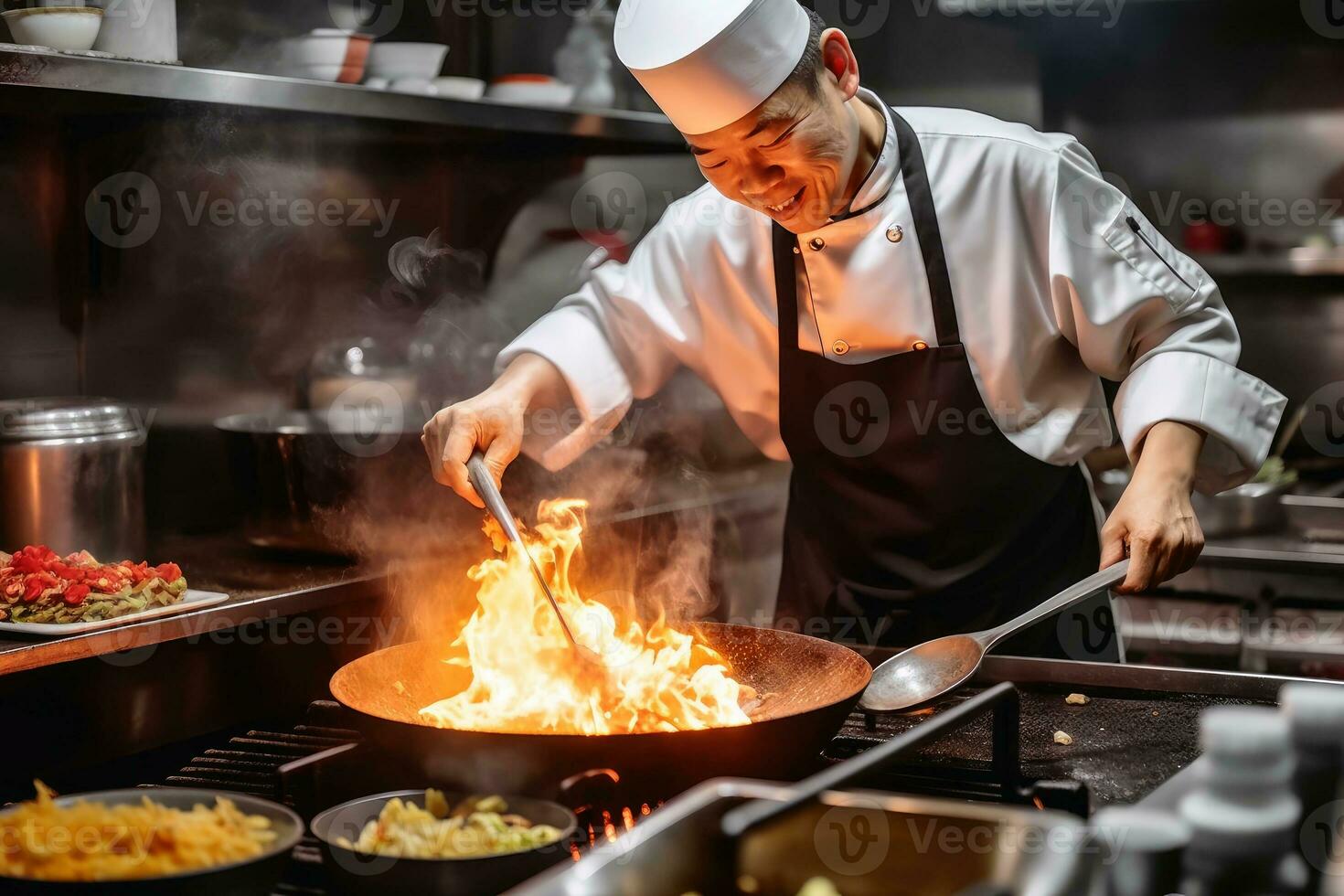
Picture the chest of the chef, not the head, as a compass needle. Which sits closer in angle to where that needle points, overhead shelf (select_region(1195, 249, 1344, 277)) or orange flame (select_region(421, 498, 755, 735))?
the orange flame

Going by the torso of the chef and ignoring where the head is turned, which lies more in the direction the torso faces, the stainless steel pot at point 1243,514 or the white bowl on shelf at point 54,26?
the white bowl on shelf

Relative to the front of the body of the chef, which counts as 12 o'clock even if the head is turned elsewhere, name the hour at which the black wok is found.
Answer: The black wok is roughly at 11 o'clock from the chef.

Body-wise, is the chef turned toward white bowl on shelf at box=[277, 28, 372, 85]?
no

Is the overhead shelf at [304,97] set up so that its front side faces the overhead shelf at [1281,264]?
no

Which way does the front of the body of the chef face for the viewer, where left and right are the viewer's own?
facing the viewer and to the left of the viewer

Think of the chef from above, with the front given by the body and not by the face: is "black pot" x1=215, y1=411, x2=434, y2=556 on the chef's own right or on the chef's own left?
on the chef's own right

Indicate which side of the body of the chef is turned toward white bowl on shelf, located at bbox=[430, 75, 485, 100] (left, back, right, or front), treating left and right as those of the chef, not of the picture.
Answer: right

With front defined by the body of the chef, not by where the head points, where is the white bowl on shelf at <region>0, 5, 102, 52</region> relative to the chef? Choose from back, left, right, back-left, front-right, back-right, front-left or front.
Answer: front-right

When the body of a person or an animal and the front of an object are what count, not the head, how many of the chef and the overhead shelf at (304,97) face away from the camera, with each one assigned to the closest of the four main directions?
0

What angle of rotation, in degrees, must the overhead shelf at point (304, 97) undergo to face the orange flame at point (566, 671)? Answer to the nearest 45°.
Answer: approximately 45° to its right

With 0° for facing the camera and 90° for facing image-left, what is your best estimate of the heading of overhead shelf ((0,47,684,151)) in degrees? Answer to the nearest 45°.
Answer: approximately 315°

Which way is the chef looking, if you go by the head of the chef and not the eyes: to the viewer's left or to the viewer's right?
to the viewer's left

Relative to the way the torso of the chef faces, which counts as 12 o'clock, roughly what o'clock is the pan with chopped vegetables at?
The pan with chopped vegetables is roughly at 11 o'clock from the chef.
